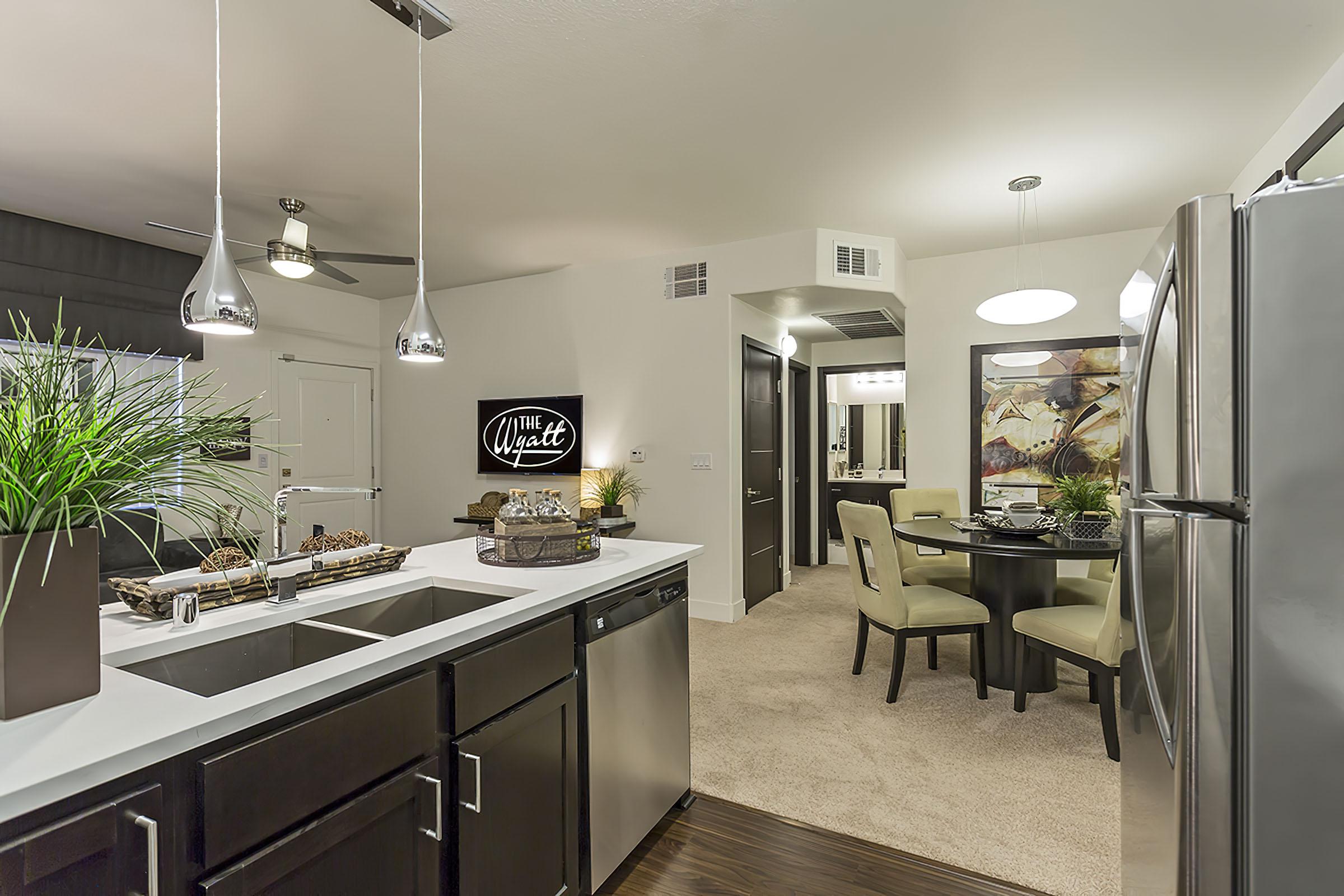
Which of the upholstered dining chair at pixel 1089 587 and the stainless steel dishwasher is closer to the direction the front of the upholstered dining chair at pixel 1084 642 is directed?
the upholstered dining chair

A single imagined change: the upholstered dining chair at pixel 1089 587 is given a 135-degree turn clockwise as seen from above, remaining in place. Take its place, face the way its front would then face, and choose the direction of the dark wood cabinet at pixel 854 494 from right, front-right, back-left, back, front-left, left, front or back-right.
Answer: front-left

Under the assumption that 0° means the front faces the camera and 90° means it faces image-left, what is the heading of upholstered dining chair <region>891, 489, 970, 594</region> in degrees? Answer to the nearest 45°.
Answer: approximately 315°

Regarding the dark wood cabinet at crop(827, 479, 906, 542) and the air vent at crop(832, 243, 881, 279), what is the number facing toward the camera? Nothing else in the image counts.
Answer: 2

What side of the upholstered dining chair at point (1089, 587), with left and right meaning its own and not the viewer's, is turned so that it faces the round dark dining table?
front

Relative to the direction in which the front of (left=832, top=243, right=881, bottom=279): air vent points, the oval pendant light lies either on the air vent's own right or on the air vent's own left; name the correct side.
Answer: on the air vent's own left

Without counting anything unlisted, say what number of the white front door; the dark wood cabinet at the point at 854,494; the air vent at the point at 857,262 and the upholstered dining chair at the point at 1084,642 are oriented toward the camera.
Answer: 3

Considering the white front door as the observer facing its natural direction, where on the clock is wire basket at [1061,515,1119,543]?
The wire basket is roughly at 11 o'clock from the white front door.

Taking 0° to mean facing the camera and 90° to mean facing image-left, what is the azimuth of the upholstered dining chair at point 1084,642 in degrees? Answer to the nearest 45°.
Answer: approximately 135°

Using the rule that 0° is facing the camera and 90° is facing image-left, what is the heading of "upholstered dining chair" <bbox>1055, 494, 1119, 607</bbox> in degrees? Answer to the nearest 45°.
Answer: approximately 45°

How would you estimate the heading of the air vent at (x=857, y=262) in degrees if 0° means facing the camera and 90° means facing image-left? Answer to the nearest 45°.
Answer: approximately 0°

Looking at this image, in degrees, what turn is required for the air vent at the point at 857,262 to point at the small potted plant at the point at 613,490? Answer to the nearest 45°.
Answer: approximately 90° to its right

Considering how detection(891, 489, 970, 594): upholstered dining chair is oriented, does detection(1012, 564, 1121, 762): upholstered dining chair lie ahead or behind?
ahead

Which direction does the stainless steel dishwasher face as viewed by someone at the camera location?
facing the viewer and to the right of the viewer

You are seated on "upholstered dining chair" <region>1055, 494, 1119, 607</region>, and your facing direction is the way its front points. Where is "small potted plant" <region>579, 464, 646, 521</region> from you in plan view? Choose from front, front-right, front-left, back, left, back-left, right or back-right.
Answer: front-right
